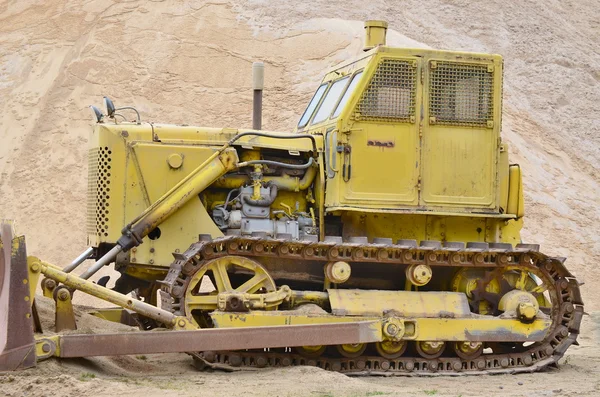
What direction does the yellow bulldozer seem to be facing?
to the viewer's left
